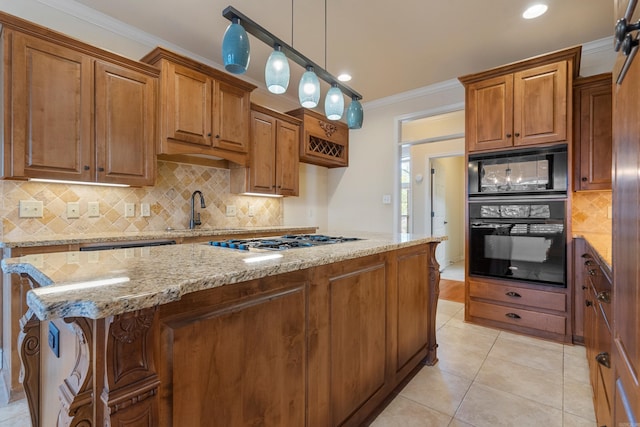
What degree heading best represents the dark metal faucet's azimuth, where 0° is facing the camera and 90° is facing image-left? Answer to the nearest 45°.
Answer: approximately 315°

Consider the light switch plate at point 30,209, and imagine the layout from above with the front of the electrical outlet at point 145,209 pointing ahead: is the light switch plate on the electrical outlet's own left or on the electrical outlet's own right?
on the electrical outlet's own right

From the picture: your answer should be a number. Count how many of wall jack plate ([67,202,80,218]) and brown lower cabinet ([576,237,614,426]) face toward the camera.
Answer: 1

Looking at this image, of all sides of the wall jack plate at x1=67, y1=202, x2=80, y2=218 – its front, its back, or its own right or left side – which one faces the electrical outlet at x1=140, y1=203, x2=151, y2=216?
left

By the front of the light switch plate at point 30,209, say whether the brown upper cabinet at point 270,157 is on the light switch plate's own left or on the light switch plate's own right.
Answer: on the light switch plate's own left

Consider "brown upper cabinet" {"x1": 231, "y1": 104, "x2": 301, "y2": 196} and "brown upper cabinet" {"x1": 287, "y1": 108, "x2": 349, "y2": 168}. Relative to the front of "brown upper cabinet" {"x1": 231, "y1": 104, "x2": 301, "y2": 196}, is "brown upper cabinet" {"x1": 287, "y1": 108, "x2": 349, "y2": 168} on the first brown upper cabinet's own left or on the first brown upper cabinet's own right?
on the first brown upper cabinet's own left

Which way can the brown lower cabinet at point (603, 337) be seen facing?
to the viewer's left
